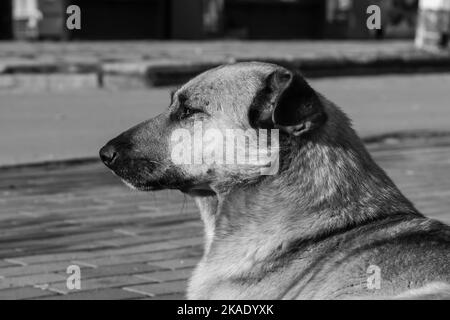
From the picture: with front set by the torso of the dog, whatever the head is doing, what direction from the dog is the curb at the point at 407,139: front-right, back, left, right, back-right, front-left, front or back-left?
right

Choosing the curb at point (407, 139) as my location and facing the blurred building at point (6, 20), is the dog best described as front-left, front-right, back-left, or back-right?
back-left
